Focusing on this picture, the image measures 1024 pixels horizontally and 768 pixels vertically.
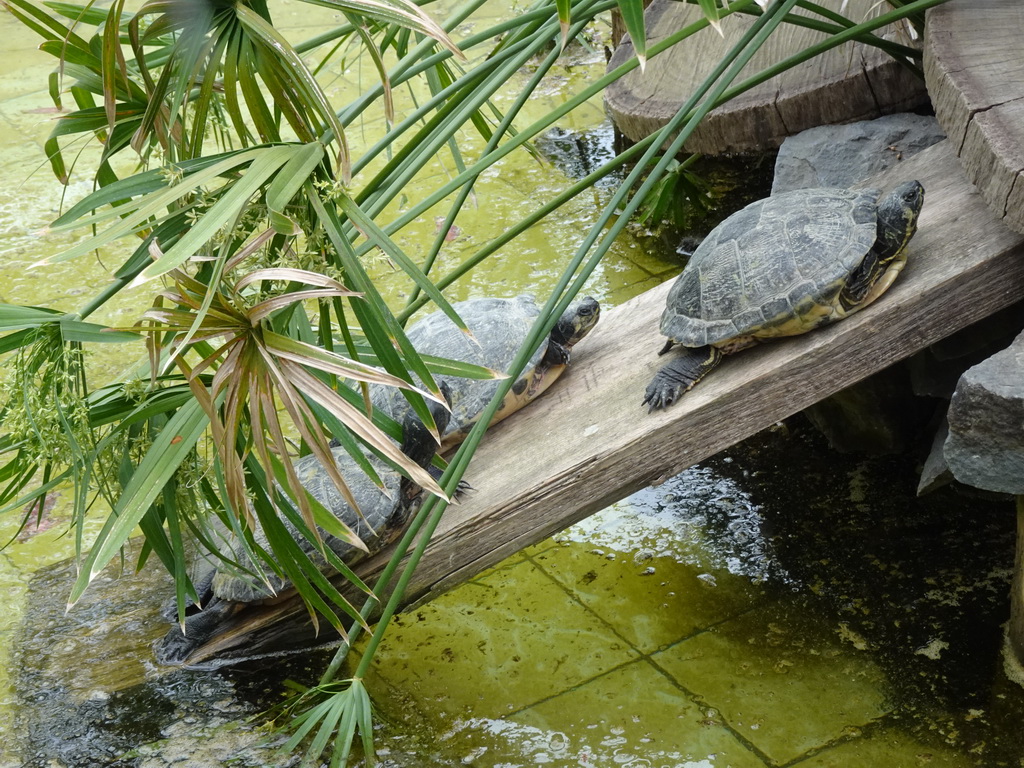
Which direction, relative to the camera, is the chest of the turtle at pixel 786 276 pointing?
to the viewer's right

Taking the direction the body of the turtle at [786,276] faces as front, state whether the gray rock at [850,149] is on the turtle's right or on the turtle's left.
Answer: on the turtle's left

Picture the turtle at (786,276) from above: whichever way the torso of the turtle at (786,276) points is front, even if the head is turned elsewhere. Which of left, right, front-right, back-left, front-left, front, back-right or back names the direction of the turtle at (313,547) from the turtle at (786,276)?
back

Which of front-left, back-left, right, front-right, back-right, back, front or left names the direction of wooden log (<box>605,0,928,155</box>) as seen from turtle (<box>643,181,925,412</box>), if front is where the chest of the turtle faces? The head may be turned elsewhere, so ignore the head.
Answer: left

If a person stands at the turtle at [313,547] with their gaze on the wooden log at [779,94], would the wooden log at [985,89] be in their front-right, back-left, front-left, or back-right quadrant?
front-right

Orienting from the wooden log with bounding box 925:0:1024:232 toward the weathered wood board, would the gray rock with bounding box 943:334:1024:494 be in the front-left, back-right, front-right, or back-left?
front-left
